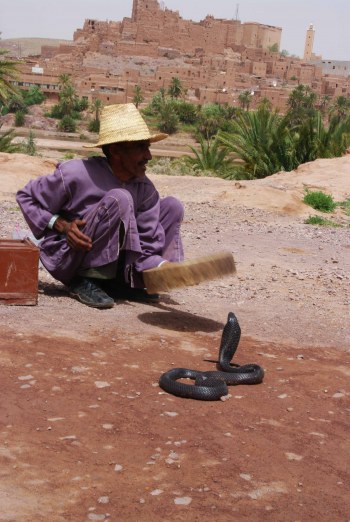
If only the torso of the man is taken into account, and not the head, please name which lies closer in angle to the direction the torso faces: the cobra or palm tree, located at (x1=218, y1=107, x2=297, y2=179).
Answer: the cobra

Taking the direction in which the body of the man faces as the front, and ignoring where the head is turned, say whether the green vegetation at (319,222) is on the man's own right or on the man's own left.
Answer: on the man's own left

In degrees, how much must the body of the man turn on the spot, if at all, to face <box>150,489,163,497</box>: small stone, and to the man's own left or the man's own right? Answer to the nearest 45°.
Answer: approximately 45° to the man's own right

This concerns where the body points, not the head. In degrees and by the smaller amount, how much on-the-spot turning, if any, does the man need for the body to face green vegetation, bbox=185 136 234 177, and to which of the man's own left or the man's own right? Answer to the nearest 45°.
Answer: approximately 135° to the man's own left

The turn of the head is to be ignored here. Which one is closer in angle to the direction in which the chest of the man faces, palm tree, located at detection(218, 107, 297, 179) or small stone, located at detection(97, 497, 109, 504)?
the small stone

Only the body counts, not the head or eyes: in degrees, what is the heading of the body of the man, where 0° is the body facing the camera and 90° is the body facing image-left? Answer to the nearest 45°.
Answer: approximately 315°
